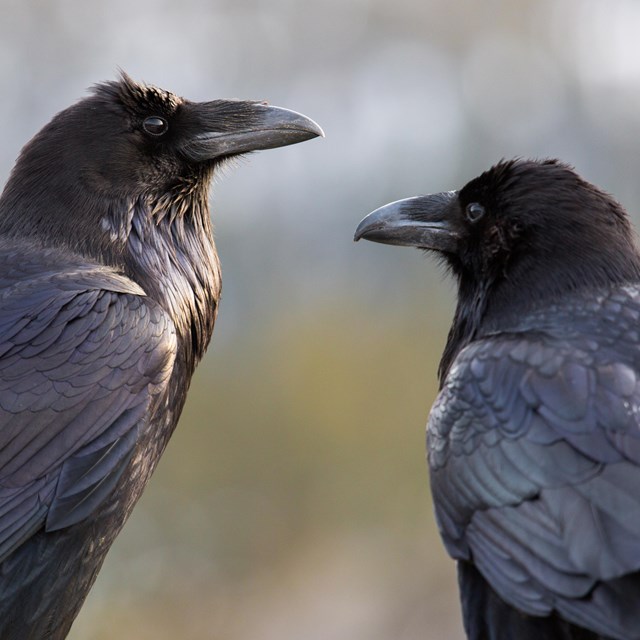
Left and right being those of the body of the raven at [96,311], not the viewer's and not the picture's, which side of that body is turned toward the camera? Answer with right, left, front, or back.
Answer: right

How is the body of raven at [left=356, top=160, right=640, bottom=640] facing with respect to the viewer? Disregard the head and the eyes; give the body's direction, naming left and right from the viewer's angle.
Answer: facing away from the viewer and to the left of the viewer

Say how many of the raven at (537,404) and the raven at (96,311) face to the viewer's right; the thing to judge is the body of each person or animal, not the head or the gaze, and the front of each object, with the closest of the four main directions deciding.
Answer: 1

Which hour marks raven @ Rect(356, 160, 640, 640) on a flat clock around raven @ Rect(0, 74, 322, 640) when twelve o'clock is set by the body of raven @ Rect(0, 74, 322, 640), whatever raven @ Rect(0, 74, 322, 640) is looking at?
raven @ Rect(356, 160, 640, 640) is roughly at 1 o'clock from raven @ Rect(0, 74, 322, 640).

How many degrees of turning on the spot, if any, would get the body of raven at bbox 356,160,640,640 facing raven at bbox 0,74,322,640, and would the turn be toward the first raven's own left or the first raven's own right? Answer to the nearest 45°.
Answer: approximately 45° to the first raven's own left
